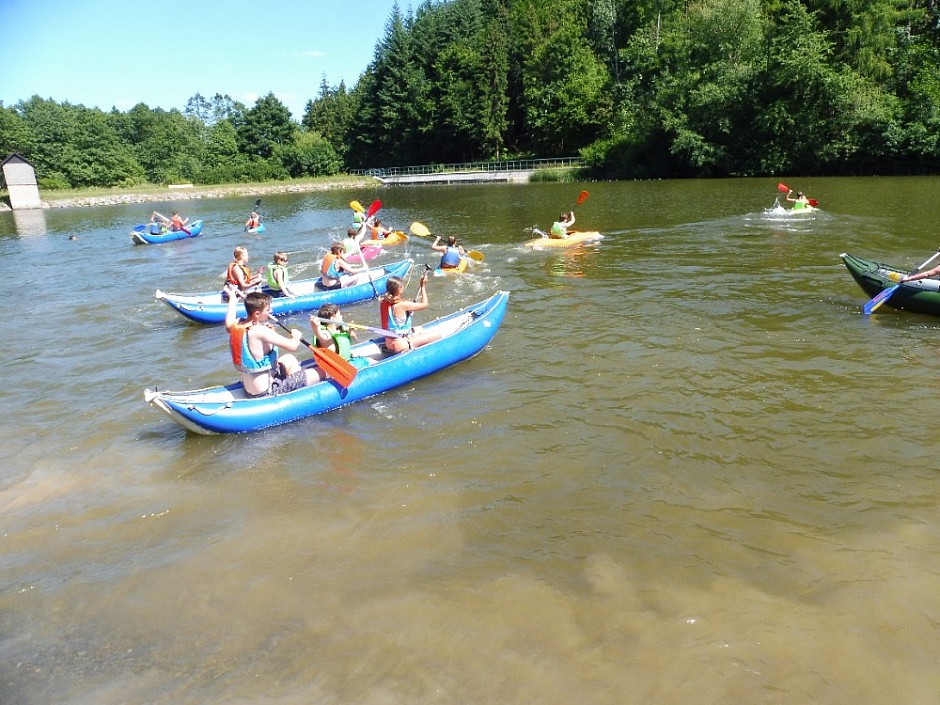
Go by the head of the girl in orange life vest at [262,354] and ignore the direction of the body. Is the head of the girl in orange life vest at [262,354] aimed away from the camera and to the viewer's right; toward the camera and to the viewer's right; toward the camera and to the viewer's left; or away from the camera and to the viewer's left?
away from the camera and to the viewer's right

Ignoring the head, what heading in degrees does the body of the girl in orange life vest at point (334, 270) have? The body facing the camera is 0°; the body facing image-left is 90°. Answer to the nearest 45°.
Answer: approximately 225°

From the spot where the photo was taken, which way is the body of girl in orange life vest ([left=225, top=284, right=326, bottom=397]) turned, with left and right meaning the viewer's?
facing away from the viewer and to the right of the viewer

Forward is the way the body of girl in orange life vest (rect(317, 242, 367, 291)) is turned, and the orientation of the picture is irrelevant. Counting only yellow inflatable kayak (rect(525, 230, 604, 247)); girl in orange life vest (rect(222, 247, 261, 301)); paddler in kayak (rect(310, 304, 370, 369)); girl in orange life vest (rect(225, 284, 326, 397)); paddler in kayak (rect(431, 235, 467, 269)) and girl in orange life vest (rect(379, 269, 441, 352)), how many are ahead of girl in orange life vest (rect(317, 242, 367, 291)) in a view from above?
2

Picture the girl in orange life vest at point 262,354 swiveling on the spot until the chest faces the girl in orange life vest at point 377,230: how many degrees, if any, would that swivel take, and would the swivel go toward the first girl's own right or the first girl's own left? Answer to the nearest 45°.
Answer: approximately 45° to the first girl's own left

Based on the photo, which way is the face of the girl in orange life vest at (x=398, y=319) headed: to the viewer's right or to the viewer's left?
to the viewer's right

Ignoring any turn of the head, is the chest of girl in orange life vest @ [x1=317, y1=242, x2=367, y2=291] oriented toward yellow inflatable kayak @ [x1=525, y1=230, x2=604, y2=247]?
yes

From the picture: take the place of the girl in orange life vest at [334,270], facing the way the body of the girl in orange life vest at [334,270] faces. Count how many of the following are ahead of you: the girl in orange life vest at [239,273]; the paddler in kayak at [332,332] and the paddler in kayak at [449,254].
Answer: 1

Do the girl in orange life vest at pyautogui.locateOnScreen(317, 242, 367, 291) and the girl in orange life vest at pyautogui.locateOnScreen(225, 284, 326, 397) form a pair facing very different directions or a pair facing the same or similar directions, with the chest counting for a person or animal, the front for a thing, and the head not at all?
same or similar directions

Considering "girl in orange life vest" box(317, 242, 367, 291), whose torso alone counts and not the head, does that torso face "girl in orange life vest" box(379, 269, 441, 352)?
no

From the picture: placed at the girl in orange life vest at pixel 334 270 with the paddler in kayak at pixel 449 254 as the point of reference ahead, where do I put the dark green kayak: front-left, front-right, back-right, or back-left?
front-right

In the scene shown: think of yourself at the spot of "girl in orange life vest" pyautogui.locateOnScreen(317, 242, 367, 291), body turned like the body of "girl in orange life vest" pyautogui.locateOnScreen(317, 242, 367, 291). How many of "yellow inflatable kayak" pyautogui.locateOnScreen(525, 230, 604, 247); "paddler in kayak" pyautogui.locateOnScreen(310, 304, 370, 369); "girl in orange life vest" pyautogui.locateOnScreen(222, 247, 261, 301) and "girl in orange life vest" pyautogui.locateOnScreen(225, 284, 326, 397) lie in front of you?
1

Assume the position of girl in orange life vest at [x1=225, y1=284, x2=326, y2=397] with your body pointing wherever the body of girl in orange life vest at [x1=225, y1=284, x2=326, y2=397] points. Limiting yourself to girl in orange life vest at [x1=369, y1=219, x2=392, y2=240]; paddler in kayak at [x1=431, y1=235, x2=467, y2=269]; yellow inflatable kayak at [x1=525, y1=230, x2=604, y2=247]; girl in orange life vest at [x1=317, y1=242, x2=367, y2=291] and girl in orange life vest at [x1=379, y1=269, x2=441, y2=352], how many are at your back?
0

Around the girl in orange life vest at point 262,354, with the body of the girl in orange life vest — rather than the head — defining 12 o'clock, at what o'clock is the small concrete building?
The small concrete building is roughly at 10 o'clock from the girl in orange life vest.

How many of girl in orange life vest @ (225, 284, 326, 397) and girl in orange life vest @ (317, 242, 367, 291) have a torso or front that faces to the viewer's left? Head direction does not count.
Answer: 0

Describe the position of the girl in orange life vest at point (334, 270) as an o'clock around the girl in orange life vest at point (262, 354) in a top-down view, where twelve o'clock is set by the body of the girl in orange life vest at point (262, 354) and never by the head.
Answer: the girl in orange life vest at point (334, 270) is roughly at 11 o'clock from the girl in orange life vest at point (262, 354).

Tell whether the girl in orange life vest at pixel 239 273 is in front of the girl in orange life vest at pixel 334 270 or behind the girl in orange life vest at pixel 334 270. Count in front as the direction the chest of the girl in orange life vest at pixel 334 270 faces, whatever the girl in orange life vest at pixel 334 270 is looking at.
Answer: behind

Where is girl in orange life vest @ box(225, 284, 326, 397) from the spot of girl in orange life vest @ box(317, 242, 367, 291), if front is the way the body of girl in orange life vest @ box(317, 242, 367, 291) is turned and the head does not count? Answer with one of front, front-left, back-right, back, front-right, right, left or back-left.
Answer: back-right

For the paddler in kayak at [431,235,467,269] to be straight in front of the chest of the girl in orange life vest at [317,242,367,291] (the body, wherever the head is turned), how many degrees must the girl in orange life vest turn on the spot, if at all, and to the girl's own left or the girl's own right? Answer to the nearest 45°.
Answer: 0° — they already face them
